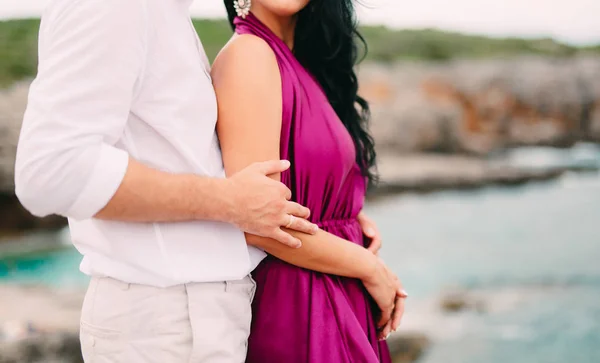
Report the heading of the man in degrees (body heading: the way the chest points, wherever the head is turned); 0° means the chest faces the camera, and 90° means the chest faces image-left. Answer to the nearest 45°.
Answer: approximately 270°
